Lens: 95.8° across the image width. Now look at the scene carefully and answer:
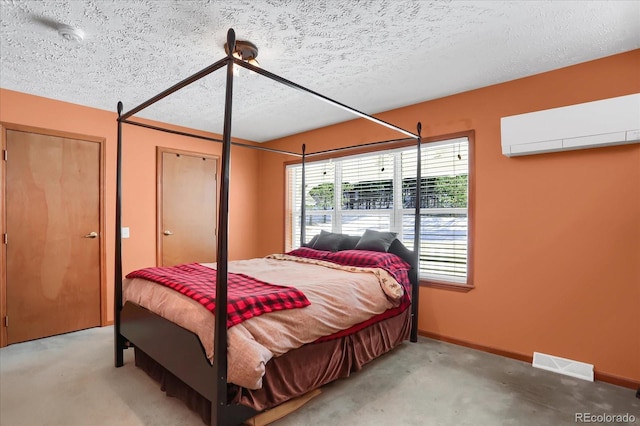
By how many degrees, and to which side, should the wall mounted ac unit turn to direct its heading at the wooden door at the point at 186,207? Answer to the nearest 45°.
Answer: approximately 45° to its right

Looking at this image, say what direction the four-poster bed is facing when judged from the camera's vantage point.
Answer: facing the viewer and to the left of the viewer

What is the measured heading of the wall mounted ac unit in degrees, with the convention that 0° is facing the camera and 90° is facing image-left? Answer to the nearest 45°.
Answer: approximately 45°

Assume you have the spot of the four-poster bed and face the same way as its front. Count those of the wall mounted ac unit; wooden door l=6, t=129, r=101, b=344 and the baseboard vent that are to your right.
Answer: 1

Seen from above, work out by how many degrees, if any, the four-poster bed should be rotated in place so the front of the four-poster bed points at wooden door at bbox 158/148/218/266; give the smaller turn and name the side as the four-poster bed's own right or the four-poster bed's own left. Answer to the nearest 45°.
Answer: approximately 135° to the four-poster bed's own right

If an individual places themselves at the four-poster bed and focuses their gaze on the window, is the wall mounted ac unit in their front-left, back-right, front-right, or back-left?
front-right

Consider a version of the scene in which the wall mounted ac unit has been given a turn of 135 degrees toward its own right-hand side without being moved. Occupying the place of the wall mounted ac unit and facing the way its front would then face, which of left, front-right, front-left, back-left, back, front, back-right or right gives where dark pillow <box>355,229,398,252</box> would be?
left

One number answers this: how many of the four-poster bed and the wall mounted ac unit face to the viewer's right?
0

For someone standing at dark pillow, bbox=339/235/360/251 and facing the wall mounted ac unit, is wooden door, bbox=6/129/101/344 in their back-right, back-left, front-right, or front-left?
back-right

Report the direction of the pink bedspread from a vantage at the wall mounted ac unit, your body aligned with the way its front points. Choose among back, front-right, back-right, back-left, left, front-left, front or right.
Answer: front

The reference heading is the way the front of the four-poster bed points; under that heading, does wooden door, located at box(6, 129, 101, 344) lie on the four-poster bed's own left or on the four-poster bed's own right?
on the four-poster bed's own right
